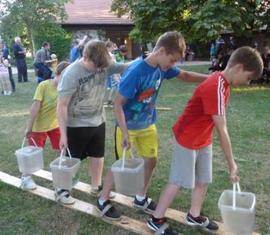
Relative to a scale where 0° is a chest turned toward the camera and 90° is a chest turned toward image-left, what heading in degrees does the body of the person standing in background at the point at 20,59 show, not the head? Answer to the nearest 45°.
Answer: approximately 315°

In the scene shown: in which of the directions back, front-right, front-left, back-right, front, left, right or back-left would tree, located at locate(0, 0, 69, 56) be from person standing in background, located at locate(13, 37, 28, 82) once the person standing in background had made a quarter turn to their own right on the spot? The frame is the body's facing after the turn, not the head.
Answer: back-right
